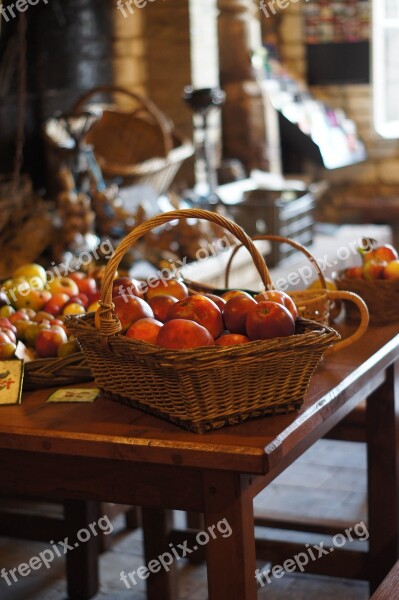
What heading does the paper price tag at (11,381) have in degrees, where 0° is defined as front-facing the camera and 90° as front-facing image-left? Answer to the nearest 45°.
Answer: approximately 0°

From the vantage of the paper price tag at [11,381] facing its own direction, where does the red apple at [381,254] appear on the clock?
The red apple is roughly at 8 o'clock from the paper price tag.

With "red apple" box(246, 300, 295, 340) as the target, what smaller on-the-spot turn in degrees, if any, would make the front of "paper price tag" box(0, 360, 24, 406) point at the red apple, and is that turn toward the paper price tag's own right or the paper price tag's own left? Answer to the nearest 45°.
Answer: approximately 45° to the paper price tag's own left

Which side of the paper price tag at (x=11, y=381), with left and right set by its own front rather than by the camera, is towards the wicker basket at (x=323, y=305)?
left

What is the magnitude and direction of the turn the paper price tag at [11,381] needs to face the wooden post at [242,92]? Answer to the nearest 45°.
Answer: approximately 180°
